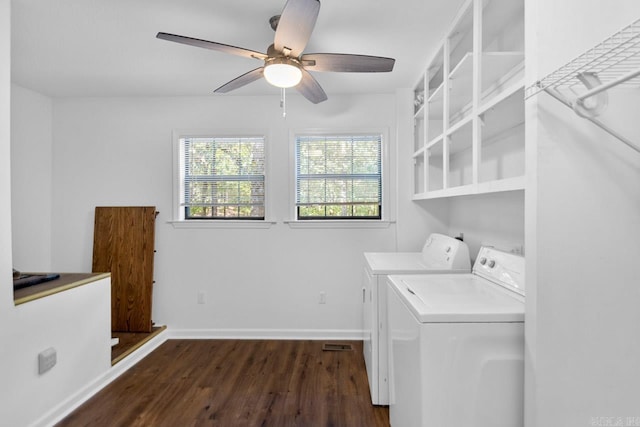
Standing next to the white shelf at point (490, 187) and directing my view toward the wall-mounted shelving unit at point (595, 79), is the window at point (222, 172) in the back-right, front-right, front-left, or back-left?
back-right

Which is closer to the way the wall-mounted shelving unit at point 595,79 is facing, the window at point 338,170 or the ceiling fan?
the ceiling fan

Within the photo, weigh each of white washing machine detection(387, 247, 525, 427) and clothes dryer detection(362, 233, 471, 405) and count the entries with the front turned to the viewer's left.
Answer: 2

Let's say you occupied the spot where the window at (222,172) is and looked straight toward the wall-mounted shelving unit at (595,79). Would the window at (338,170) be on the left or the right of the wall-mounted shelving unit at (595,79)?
left

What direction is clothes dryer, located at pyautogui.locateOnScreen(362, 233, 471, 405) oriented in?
to the viewer's left

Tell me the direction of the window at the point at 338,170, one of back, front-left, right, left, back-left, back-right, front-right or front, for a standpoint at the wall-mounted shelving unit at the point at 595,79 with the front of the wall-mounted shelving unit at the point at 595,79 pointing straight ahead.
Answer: right

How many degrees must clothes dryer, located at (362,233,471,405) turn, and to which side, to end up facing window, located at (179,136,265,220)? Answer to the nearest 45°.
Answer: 0° — it already faces it

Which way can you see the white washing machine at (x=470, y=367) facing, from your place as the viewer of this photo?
facing to the left of the viewer

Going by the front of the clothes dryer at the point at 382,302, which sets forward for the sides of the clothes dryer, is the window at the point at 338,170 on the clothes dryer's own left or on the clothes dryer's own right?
on the clothes dryer's own right
